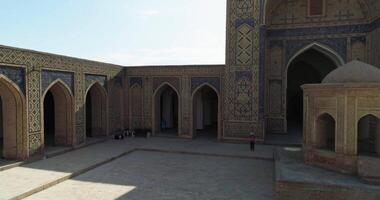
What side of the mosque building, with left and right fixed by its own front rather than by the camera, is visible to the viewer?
front
